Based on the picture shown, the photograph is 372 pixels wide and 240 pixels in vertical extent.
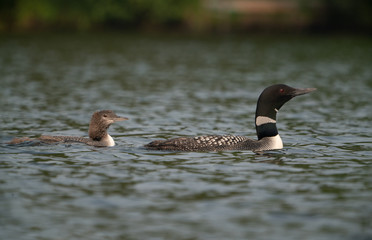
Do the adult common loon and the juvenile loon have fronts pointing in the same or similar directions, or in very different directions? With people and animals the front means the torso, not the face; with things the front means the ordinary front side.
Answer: same or similar directions

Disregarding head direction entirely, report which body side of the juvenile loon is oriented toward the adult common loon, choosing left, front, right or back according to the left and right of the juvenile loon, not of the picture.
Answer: front

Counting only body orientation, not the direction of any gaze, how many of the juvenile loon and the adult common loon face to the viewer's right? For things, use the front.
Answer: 2

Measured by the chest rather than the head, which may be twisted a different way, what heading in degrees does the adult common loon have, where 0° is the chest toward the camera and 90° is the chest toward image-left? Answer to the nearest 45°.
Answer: approximately 270°

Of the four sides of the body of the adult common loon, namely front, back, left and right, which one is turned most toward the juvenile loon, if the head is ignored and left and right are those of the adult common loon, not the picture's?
back

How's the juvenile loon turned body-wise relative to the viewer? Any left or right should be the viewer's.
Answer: facing to the right of the viewer
